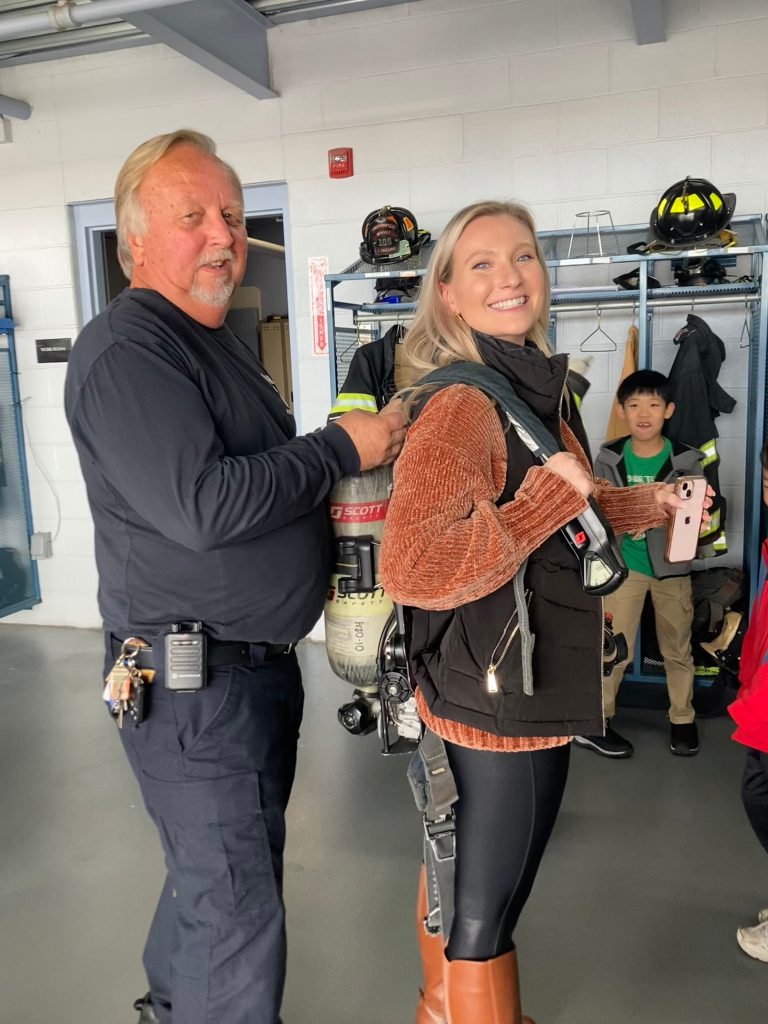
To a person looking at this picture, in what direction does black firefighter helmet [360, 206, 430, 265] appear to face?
facing the viewer and to the left of the viewer

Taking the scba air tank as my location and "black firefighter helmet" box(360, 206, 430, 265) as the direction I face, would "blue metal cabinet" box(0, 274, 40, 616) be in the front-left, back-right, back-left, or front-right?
front-left

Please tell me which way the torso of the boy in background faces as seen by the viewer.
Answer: toward the camera

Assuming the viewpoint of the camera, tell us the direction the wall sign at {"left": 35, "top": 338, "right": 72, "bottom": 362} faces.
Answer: facing the viewer

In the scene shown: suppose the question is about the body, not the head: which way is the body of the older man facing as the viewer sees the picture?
to the viewer's right

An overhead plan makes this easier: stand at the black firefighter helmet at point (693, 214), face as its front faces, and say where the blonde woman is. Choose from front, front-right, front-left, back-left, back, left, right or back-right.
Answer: front

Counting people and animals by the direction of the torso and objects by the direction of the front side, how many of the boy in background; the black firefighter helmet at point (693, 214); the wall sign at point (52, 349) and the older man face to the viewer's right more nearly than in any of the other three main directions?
1

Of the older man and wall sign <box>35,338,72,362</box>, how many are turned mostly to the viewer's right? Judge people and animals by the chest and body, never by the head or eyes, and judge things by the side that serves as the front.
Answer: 1

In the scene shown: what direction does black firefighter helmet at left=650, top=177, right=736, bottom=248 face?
toward the camera

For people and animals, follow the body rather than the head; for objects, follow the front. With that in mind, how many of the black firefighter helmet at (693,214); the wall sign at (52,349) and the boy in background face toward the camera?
3
